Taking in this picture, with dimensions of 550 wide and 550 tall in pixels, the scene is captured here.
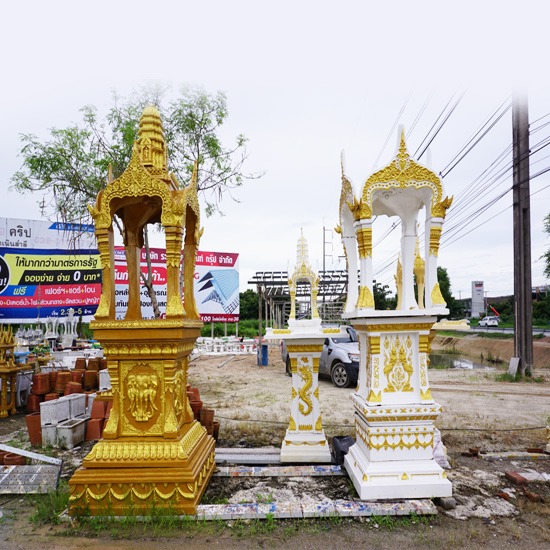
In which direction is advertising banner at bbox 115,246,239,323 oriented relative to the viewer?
toward the camera

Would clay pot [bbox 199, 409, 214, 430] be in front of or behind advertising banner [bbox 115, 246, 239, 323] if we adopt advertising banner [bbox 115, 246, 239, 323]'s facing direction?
in front

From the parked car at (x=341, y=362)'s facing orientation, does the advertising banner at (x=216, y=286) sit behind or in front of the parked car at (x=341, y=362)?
behind

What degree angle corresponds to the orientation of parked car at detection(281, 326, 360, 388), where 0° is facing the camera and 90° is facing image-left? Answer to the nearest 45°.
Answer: approximately 315°

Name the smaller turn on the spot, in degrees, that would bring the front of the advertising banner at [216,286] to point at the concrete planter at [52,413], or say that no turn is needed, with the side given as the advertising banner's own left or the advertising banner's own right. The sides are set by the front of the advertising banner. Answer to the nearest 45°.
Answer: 0° — it already faces it

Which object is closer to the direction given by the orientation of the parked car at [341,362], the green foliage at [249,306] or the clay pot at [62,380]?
the clay pot

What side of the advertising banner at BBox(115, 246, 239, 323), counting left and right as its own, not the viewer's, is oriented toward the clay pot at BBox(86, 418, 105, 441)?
front

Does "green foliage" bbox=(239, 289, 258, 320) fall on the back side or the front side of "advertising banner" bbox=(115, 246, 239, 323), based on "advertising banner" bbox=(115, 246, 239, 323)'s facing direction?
on the back side

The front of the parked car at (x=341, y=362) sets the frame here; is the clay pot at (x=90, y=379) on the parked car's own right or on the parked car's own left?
on the parked car's own right

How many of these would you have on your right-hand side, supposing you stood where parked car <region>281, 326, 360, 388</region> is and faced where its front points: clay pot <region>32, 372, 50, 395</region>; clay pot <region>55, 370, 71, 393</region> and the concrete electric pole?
2

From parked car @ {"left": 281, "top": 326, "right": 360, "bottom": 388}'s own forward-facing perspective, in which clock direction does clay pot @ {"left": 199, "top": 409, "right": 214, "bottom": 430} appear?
The clay pot is roughly at 2 o'clock from the parked car.

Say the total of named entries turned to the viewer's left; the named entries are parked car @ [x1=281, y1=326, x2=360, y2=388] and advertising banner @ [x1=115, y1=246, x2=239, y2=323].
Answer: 0

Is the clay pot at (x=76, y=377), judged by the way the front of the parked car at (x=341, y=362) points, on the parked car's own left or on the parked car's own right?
on the parked car's own right
